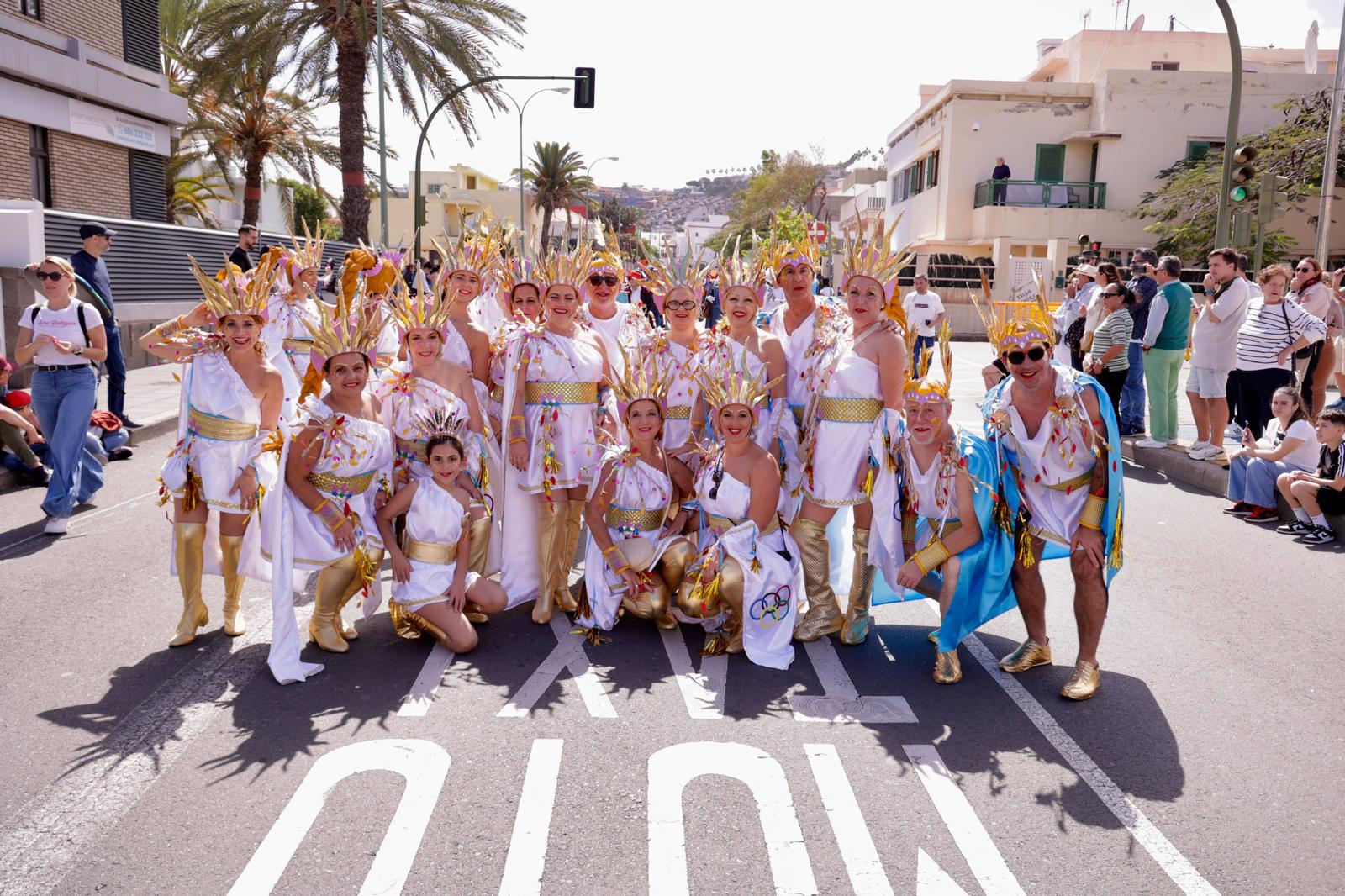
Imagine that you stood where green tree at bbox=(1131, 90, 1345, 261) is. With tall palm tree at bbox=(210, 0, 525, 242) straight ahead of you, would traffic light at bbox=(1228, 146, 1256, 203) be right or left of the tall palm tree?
left

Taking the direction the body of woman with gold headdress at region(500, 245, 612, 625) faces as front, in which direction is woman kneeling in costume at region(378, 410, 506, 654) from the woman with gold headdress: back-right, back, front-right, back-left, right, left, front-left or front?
front-right

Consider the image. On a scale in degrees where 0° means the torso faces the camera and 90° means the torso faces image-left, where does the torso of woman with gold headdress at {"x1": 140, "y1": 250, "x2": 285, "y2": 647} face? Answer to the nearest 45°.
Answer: approximately 0°

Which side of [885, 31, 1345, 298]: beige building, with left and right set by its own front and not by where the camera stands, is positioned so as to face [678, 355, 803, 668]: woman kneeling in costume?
front

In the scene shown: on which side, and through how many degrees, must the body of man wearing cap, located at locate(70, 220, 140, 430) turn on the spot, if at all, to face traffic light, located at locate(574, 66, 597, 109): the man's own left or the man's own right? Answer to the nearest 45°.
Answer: approximately 45° to the man's own left

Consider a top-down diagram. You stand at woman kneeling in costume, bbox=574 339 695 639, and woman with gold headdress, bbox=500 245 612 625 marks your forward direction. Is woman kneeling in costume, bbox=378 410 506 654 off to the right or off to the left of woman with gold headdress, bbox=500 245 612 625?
left

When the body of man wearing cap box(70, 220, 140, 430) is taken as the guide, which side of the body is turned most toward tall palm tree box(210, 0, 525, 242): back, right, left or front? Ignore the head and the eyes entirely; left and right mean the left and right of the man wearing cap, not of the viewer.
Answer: left

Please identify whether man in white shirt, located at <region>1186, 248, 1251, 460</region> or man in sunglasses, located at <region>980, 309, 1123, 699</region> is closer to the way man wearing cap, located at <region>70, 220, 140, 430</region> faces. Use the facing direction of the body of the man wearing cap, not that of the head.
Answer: the man in white shirt

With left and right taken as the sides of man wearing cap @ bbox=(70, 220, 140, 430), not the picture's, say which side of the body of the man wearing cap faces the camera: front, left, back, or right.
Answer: right

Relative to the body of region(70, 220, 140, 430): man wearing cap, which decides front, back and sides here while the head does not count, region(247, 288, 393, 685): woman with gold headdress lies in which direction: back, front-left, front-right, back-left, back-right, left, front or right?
right

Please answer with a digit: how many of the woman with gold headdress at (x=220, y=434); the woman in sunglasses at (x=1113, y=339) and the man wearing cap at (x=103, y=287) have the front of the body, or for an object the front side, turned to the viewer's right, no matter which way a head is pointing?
1
